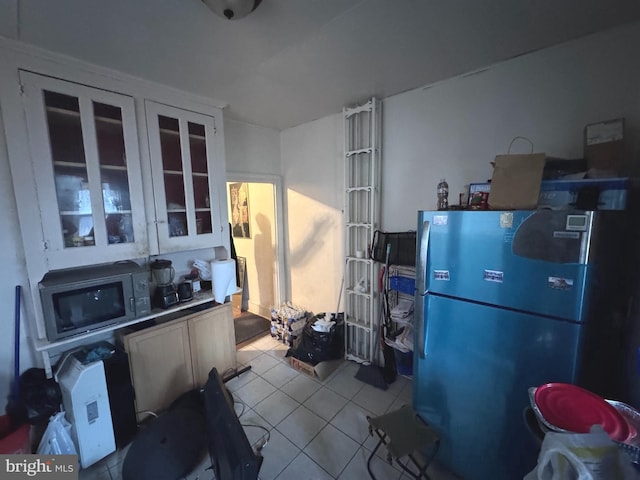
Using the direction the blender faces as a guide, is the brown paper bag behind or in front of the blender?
in front

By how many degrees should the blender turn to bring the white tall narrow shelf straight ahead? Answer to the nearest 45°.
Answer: approximately 45° to its left

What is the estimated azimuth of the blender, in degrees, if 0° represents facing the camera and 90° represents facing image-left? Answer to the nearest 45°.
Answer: approximately 315°

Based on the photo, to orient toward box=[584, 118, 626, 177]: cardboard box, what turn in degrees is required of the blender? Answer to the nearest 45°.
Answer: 0° — it already faces it

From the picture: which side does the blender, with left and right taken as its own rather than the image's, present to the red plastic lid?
front
